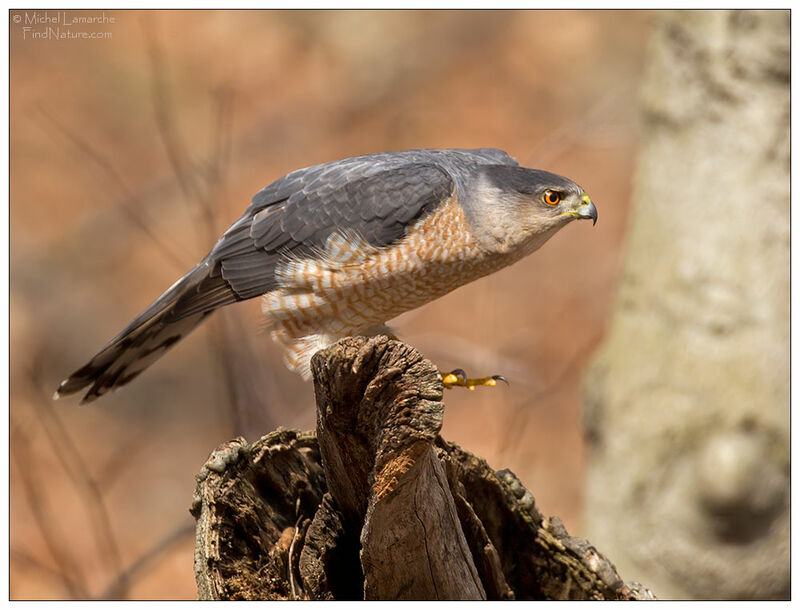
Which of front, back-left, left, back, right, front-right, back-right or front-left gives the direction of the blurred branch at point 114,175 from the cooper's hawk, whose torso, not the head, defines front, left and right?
back-left

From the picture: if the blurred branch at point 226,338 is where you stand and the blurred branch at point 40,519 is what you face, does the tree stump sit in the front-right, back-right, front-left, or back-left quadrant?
back-left

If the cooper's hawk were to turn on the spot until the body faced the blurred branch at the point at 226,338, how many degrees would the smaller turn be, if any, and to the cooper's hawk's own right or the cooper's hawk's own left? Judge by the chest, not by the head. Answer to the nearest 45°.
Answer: approximately 135° to the cooper's hawk's own left

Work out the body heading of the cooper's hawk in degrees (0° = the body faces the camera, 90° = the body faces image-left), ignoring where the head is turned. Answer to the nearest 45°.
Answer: approximately 270°

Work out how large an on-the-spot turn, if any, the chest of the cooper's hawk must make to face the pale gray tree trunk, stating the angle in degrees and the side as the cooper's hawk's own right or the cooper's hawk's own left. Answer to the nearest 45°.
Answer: approximately 45° to the cooper's hawk's own left

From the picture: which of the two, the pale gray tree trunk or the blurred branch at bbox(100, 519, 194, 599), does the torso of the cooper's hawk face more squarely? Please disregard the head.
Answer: the pale gray tree trunk

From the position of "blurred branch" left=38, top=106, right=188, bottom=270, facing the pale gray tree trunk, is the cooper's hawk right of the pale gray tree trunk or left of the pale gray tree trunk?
right

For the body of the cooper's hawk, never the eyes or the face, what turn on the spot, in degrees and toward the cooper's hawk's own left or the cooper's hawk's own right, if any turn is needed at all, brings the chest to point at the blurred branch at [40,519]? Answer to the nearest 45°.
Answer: approximately 135° to the cooper's hawk's own left
